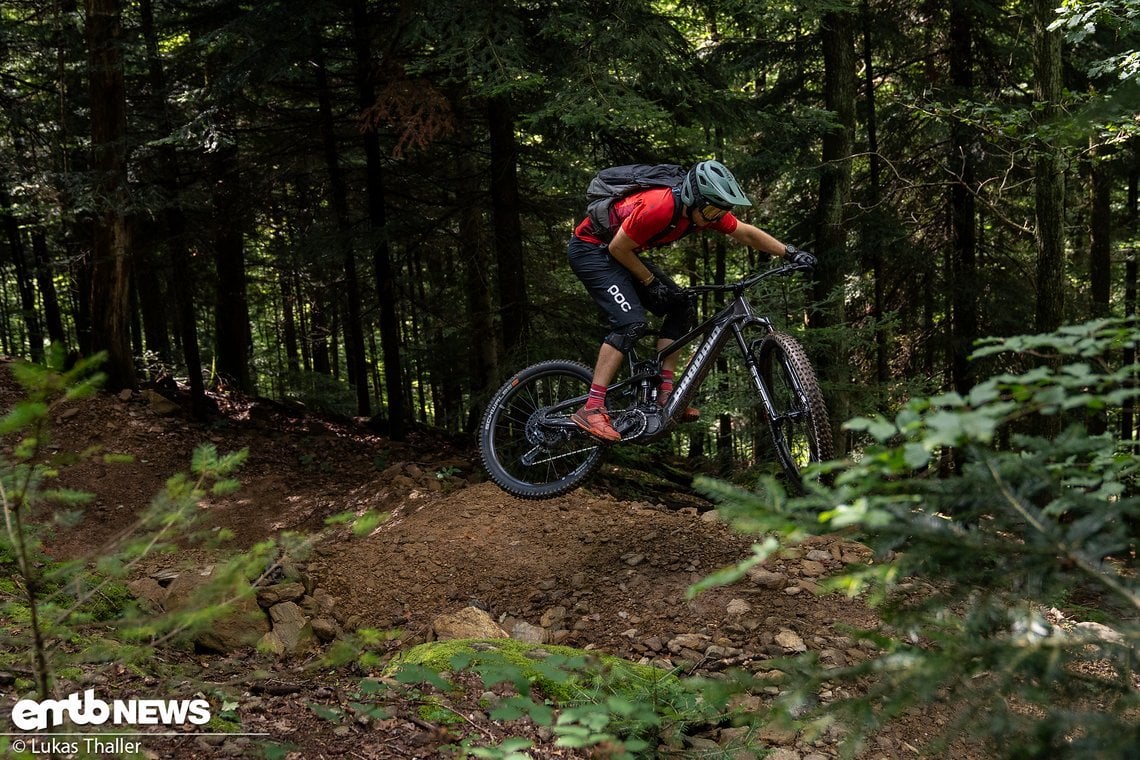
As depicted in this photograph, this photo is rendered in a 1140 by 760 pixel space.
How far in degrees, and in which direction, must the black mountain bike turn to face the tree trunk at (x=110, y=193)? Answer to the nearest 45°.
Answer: approximately 135° to its left

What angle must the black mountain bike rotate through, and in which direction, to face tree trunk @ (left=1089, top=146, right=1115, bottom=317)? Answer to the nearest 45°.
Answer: approximately 45° to its left

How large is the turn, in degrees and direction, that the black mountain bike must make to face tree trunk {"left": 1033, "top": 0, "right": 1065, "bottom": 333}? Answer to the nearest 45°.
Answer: approximately 45° to its left

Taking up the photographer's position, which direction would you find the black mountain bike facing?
facing to the right of the viewer

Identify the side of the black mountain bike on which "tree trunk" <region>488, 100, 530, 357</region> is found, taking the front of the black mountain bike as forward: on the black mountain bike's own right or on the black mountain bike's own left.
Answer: on the black mountain bike's own left

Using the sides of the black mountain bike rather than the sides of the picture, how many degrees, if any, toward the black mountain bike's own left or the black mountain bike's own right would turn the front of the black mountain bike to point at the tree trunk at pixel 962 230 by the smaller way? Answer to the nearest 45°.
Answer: approximately 45° to the black mountain bike's own left

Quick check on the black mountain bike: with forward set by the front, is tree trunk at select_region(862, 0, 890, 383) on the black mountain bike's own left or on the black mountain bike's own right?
on the black mountain bike's own left

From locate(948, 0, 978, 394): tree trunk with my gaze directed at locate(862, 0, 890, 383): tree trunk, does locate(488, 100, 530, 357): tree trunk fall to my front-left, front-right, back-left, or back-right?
front-left
